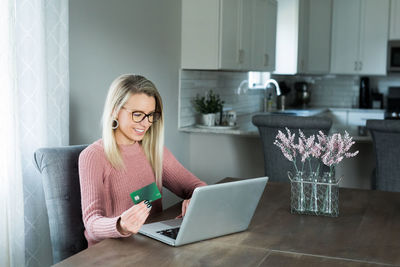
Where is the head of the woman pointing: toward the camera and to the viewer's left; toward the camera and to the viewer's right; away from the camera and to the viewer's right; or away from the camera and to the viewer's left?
toward the camera and to the viewer's right

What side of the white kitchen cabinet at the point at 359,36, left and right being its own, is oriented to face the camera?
front

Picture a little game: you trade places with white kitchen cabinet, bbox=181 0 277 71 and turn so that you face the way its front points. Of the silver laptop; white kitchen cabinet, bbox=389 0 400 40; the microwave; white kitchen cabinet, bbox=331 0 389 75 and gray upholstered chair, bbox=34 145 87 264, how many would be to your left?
3

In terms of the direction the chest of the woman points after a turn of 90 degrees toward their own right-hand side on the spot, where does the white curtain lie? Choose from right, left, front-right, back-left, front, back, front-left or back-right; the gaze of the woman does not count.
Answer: right

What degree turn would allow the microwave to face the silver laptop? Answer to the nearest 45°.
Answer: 0° — it already faces it

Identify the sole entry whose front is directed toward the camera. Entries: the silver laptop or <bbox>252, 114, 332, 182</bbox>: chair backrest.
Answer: the chair backrest

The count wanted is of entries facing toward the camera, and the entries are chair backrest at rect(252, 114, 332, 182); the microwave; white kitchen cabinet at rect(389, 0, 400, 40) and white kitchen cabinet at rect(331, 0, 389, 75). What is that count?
4

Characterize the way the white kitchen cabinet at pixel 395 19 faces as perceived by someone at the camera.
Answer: facing the viewer

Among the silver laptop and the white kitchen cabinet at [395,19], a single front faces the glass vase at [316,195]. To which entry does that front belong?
the white kitchen cabinet

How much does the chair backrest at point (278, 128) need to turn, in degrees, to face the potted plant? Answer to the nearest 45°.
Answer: approximately 135° to its right

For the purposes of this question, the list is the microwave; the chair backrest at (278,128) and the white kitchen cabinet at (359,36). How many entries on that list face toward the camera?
3

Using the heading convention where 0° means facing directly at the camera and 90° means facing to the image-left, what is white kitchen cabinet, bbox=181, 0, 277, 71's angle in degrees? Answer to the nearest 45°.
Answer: approximately 315°

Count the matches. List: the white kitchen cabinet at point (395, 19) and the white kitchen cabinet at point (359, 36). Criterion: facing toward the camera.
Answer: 2

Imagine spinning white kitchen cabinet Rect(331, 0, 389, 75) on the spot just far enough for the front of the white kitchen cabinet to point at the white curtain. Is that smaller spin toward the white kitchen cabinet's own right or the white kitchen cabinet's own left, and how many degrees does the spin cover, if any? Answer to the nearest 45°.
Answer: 0° — it already faces it

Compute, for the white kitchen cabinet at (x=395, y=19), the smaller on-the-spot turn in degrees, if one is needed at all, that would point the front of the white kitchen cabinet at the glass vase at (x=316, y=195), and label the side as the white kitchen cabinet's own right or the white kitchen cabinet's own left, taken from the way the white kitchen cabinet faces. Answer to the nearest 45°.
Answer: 0° — it already faces it

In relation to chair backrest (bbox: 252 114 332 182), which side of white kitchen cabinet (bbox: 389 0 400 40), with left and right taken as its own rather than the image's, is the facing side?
front

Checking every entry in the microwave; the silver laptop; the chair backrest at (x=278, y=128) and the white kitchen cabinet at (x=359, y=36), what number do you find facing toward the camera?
3

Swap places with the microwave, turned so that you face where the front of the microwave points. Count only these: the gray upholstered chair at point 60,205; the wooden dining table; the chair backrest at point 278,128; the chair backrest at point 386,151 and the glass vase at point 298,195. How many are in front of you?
5
